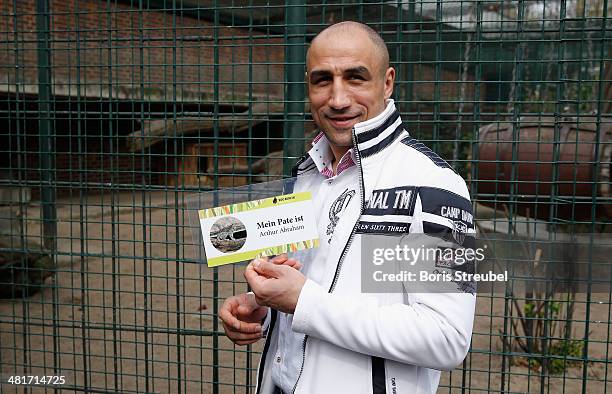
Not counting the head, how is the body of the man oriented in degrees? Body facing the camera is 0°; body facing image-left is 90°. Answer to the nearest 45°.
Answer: approximately 45°

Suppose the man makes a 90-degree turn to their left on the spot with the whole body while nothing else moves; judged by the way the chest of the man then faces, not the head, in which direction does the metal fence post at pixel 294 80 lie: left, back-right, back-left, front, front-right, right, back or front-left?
back-left

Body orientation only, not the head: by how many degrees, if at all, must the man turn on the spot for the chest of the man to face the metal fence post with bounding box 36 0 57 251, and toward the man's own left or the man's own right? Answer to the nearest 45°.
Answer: approximately 90° to the man's own right
